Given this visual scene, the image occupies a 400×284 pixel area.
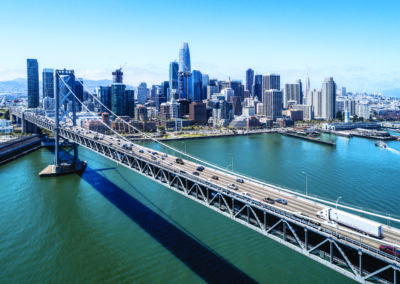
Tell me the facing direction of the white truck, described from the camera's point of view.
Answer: facing away from the viewer and to the left of the viewer

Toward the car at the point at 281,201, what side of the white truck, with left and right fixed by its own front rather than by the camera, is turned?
front

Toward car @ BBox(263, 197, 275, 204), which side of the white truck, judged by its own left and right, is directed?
front

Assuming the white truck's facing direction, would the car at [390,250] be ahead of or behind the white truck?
behind
